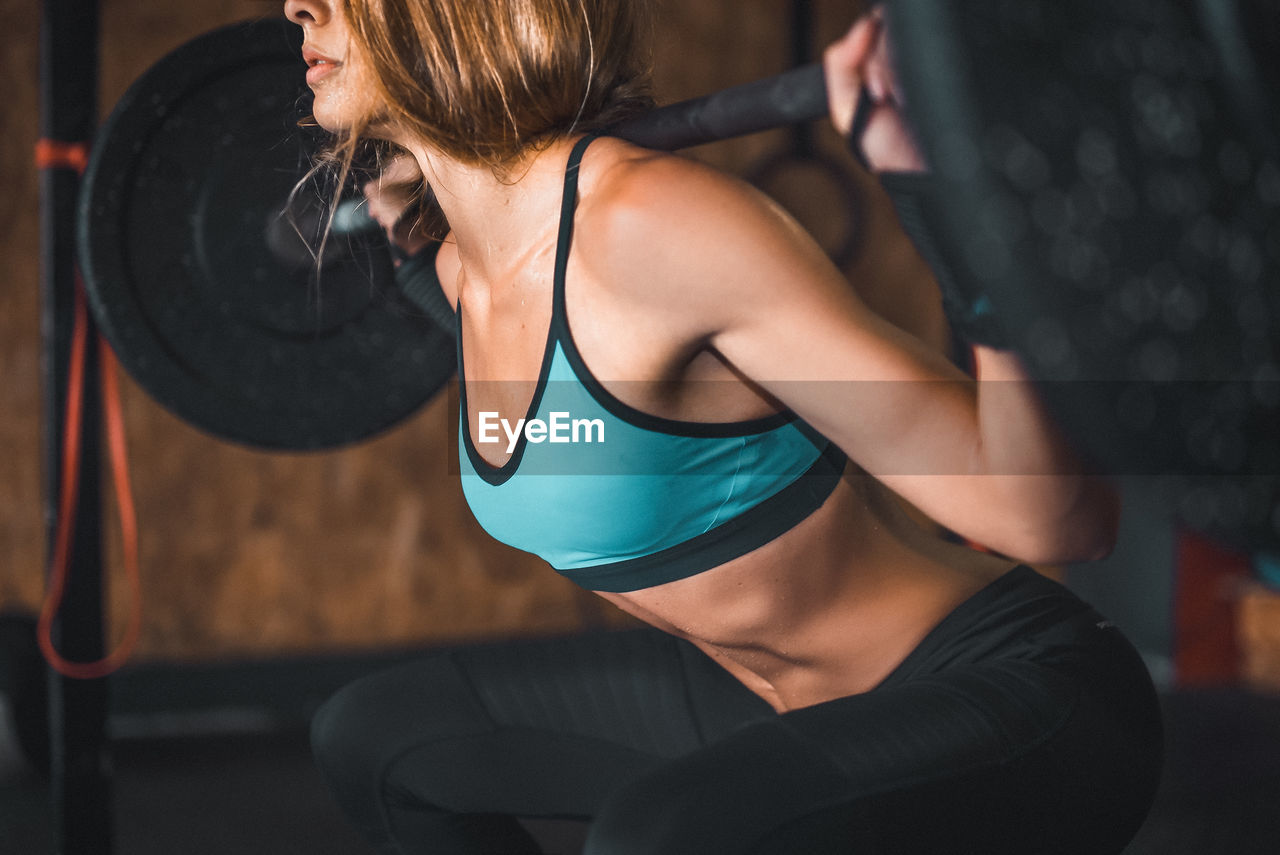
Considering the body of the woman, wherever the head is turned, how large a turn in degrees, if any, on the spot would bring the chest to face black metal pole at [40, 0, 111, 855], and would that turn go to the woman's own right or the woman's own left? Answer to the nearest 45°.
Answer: approximately 90° to the woman's own right

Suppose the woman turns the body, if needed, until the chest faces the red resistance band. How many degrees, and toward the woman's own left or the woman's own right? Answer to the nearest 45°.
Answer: approximately 90° to the woman's own right

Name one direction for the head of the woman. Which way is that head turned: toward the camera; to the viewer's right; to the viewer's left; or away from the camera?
to the viewer's left

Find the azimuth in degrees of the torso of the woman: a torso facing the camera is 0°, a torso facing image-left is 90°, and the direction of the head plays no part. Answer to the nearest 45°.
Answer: approximately 45°
